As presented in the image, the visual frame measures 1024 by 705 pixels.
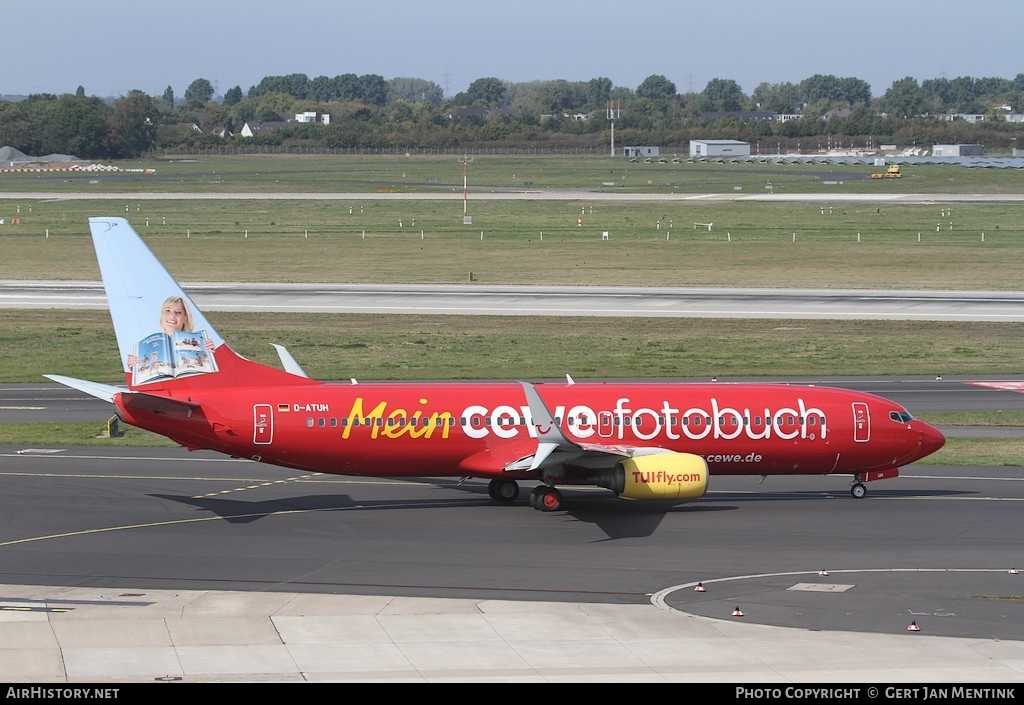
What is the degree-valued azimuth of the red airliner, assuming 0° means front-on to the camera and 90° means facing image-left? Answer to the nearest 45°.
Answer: approximately 270°
